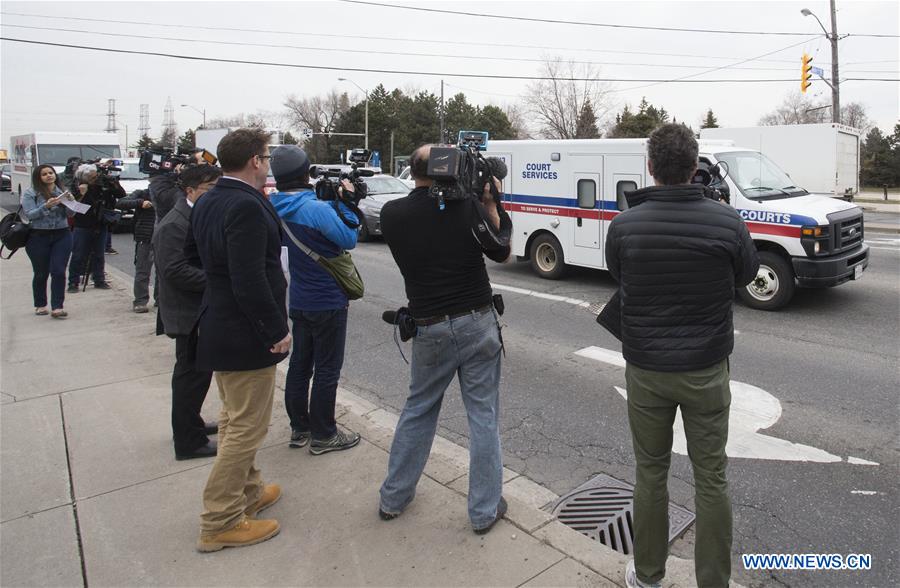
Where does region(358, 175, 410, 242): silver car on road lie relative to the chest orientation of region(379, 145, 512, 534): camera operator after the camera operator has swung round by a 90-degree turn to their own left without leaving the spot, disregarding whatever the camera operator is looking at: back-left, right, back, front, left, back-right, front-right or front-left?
front-right

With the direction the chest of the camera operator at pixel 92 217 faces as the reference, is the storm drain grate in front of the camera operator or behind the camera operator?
in front

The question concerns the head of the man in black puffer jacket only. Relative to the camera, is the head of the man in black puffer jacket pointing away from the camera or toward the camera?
away from the camera

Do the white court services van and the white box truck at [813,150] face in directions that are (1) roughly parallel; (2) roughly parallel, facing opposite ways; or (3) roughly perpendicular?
roughly parallel, facing opposite ways

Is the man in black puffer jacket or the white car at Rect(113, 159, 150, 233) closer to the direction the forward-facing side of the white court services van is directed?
the man in black puffer jacket

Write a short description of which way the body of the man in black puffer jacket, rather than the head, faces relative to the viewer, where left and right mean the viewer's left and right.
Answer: facing away from the viewer

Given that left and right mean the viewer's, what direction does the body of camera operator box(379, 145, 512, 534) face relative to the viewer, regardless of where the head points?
facing away from the viewer and to the right of the viewer

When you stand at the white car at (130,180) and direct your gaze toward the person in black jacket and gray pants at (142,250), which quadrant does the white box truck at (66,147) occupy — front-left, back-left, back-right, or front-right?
back-right

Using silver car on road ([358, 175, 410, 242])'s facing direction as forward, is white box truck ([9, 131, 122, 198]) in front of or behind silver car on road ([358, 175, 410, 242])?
behind

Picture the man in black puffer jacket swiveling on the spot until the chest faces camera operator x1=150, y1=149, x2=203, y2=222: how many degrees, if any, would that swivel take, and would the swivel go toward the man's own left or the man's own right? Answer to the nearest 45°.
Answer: approximately 45° to the man's own left

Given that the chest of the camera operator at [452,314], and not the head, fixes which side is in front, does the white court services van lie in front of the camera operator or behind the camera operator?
in front

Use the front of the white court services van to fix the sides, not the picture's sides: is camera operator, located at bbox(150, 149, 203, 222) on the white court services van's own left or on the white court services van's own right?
on the white court services van's own right

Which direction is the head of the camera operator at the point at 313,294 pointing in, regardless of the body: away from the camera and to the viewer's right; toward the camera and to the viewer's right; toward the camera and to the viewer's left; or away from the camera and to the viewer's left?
away from the camera and to the viewer's right
